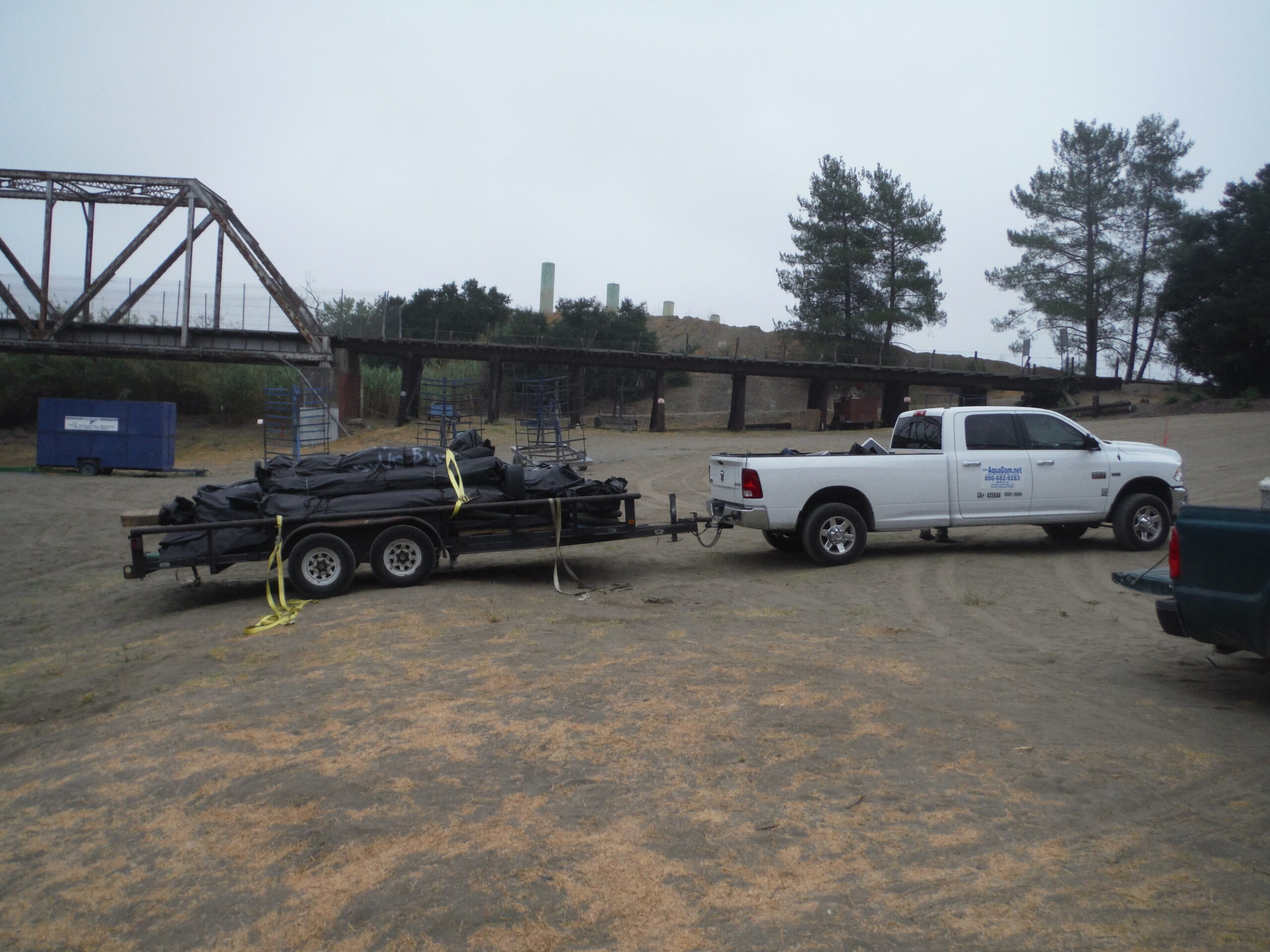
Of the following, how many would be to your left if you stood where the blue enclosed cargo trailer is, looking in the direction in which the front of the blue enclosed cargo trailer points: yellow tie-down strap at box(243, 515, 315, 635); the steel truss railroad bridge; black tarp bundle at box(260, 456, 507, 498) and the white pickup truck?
1

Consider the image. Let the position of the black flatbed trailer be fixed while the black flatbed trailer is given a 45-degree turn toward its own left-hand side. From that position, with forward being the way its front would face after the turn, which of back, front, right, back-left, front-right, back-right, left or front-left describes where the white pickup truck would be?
front-right

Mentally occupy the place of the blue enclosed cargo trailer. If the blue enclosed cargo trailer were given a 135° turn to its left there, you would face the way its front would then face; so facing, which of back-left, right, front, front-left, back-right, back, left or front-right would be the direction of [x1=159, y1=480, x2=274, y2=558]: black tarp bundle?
back-left

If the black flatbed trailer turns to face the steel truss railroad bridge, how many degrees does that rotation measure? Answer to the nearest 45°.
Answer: approximately 90° to its left

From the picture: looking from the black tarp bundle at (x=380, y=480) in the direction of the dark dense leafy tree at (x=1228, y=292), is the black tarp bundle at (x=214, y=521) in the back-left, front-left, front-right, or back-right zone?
back-left

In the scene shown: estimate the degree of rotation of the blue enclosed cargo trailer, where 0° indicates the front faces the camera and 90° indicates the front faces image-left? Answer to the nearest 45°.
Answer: approximately 270°

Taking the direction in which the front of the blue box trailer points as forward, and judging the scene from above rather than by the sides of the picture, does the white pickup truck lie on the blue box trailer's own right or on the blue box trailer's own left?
on the blue box trailer's own right

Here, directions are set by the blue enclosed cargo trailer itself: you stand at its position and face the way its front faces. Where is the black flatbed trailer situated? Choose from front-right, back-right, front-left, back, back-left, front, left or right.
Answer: right

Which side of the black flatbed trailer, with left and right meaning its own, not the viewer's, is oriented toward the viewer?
right

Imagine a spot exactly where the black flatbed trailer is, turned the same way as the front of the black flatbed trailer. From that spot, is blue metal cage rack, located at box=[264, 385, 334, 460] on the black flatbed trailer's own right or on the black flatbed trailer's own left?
on the black flatbed trailer's own left
